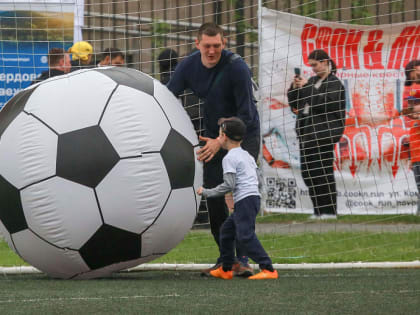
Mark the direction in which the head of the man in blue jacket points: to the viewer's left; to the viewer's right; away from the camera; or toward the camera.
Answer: toward the camera

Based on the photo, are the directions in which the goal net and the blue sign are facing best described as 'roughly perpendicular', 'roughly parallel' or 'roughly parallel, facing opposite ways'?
roughly parallel

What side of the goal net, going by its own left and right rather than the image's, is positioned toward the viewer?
front

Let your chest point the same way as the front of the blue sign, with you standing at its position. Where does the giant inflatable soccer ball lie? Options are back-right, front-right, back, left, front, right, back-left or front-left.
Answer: front

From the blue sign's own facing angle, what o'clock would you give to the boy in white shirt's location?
The boy in white shirt is roughly at 11 o'clock from the blue sign.

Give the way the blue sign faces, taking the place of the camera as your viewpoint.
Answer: facing the viewer

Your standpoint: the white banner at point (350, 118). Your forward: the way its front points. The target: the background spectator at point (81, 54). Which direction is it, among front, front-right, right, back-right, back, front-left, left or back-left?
front-right

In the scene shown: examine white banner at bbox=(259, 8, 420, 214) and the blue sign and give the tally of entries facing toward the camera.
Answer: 2

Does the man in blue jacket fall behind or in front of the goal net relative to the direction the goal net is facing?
in front

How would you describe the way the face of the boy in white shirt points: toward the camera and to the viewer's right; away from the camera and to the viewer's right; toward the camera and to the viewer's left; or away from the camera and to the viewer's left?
away from the camera and to the viewer's left

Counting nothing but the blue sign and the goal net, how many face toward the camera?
2
